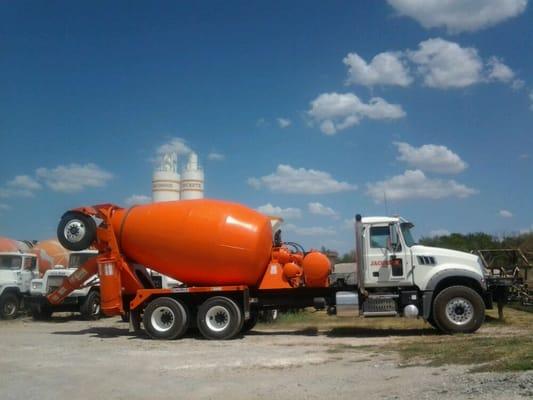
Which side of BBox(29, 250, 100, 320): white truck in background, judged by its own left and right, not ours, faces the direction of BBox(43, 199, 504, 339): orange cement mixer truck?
left

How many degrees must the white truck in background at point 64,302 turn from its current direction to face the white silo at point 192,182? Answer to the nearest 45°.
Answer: approximately 180°

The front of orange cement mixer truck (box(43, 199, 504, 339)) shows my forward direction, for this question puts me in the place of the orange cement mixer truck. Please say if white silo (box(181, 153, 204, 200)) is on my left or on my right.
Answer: on my left

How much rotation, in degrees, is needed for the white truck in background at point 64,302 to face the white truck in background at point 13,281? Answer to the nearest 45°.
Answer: approximately 90° to its right

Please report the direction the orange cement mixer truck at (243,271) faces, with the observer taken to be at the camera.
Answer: facing to the right of the viewer

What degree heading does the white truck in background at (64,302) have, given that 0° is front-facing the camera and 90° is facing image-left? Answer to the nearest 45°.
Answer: approximately 45°

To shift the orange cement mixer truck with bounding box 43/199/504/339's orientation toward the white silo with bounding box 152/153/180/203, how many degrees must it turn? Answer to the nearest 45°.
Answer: approximately 90° to its left

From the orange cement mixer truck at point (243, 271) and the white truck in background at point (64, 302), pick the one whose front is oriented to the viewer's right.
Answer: the orange cement mixer truck

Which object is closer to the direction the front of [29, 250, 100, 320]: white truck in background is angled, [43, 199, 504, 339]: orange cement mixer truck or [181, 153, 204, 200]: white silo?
the orange cement mixer truck

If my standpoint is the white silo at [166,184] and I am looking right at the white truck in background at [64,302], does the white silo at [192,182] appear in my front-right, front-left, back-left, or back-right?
back-left

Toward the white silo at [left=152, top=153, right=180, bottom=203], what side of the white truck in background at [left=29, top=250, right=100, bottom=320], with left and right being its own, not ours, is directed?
back

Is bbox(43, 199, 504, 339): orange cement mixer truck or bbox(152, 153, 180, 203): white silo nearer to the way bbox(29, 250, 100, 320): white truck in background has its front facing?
the orange cement mixer truck
